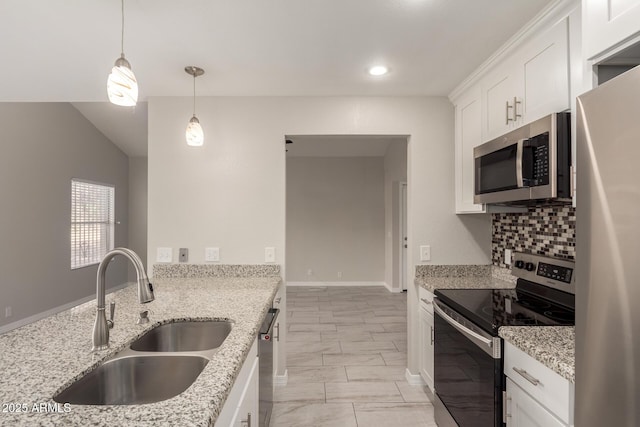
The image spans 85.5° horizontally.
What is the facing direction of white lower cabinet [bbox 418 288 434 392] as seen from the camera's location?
facing to the left of the viewer

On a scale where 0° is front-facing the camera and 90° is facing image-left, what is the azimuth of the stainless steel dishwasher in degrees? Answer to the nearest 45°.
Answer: approximately 270°

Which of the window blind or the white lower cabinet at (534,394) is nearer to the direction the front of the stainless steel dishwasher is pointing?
the white lower cabinet

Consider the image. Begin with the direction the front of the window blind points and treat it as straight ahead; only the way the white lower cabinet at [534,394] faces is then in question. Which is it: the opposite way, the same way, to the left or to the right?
the opposite way

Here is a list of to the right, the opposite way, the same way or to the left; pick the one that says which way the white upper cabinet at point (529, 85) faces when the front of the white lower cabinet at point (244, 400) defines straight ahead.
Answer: the opposite way

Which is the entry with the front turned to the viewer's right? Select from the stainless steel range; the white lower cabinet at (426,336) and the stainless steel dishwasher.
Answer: the stainless steel dishwasher

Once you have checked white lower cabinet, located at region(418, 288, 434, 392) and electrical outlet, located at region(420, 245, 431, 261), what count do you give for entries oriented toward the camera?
1

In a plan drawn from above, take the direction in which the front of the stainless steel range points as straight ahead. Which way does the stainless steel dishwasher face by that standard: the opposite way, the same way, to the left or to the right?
the opposite way
